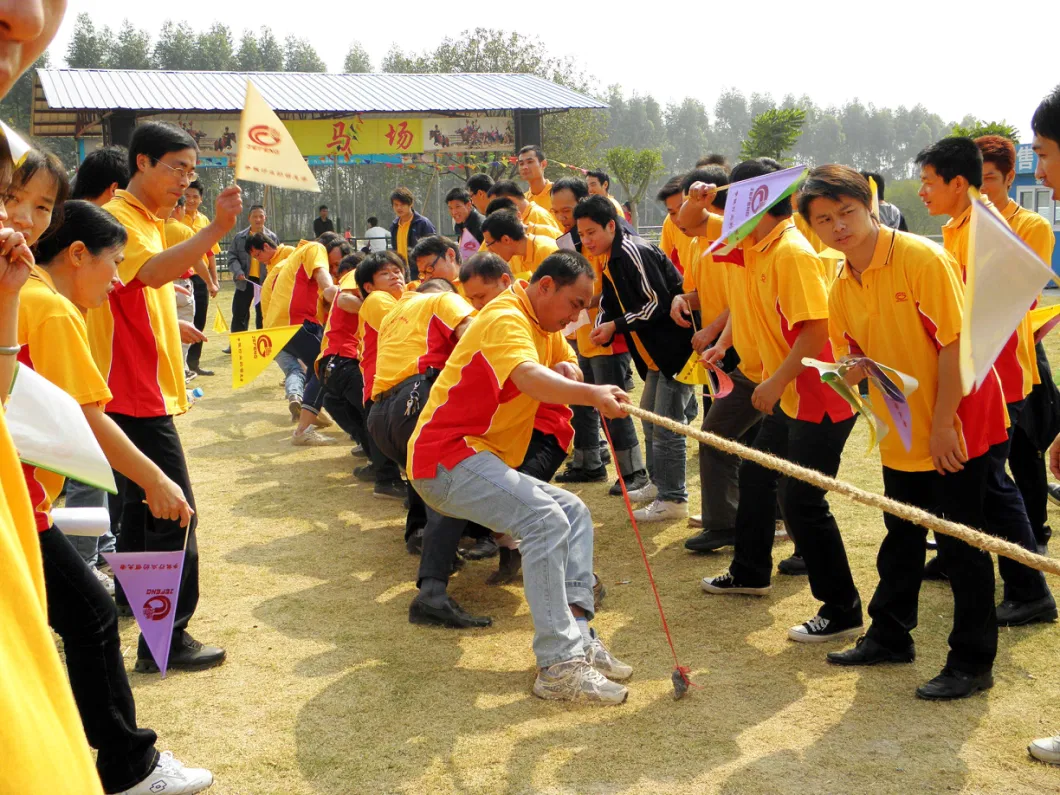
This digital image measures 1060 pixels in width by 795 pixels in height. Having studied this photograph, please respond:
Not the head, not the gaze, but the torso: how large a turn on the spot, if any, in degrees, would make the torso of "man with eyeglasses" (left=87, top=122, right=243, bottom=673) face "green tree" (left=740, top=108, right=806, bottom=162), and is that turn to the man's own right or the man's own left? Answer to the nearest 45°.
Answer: approximately 45° to the man's own left

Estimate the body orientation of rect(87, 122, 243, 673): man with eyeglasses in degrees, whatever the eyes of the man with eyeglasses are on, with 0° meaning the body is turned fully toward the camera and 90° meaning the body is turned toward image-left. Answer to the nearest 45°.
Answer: approximately 270°

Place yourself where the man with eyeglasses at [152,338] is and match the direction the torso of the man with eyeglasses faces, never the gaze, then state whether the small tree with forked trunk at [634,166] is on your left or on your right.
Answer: on your left

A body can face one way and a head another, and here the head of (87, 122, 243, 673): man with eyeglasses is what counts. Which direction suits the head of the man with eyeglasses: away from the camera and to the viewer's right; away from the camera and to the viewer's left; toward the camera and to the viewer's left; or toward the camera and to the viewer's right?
toward the camera and to the viewer's right

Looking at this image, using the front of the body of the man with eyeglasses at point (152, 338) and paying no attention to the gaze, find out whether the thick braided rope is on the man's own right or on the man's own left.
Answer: on the man's own right

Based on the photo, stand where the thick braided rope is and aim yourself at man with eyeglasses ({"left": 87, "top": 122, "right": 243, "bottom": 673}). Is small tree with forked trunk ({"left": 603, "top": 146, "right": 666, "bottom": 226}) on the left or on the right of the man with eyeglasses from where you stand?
right
